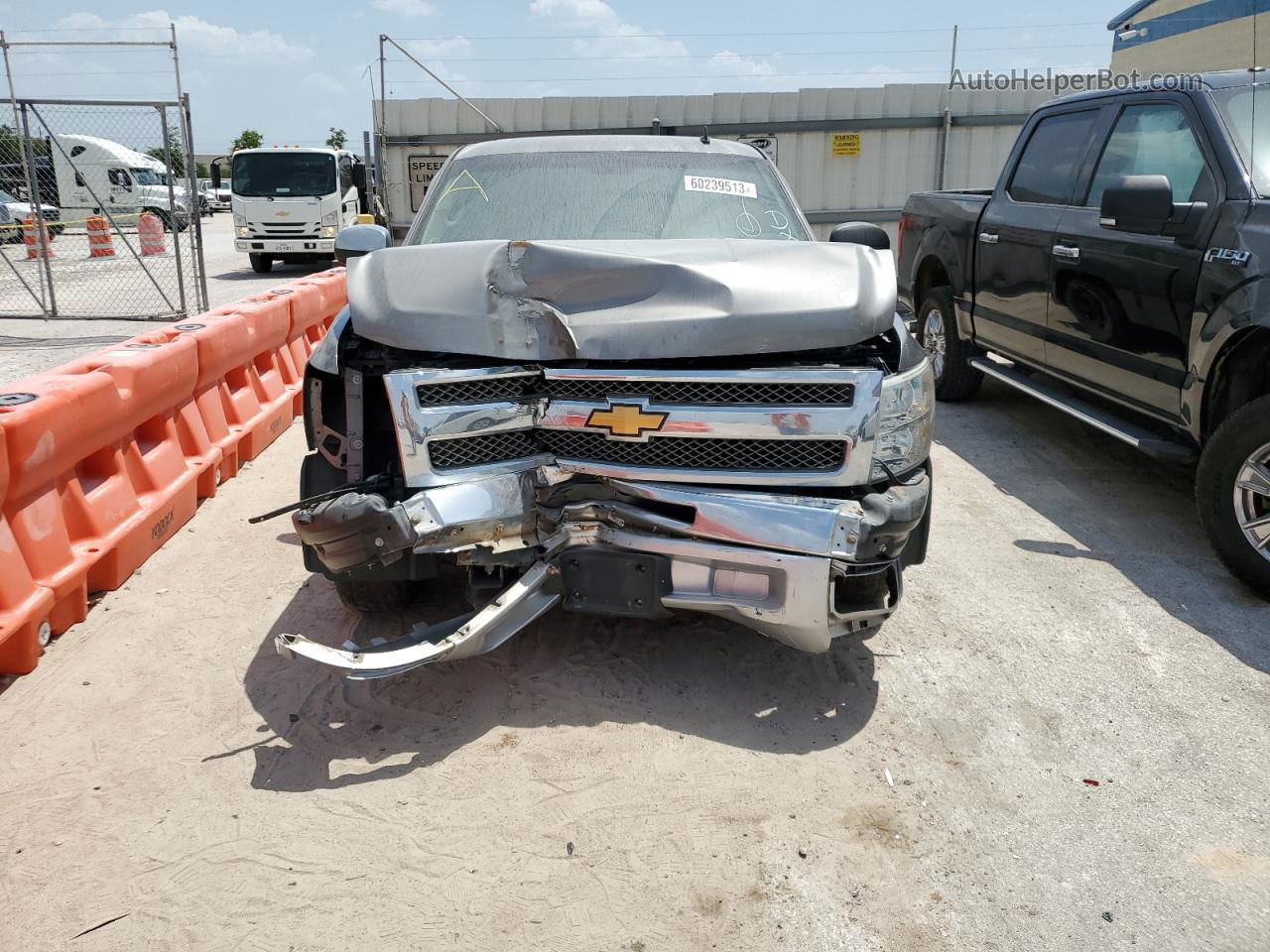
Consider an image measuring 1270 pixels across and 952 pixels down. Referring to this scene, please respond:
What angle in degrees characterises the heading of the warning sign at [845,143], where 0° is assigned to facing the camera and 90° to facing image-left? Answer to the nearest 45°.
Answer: approximately 0°

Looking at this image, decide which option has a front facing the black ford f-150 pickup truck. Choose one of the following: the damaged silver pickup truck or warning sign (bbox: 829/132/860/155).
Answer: the warning sign

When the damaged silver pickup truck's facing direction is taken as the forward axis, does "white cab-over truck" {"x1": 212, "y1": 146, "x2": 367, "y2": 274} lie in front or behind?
behind

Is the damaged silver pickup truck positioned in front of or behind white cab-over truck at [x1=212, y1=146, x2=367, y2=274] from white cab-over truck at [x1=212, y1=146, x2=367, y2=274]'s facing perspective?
in front

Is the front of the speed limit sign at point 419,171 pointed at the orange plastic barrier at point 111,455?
yes

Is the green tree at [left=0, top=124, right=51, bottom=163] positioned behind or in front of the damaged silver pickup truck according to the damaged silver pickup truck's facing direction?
behind

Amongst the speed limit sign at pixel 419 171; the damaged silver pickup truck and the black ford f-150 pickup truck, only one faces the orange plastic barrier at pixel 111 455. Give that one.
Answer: the speed limit sign

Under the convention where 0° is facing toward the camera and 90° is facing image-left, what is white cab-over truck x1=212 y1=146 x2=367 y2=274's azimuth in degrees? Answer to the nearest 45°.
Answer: approximately 0°

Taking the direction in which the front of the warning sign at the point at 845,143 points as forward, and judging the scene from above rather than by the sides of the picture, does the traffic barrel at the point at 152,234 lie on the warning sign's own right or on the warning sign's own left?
on the warning sign's own right
